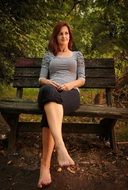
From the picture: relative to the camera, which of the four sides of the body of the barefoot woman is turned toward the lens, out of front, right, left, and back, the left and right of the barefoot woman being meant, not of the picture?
front

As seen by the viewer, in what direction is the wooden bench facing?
toward the camera
